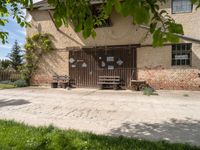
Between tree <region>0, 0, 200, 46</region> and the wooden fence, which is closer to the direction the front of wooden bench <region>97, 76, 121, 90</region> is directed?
the tree

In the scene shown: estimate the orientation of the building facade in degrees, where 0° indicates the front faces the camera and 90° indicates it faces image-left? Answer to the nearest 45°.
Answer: approximately 0°

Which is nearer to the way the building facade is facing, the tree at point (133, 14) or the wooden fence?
the tree

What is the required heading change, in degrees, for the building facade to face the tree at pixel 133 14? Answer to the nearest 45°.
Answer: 0° — it already faces it

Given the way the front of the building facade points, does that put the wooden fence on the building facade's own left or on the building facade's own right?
on the building facade's own right

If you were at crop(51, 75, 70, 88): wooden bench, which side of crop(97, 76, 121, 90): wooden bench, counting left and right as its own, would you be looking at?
right

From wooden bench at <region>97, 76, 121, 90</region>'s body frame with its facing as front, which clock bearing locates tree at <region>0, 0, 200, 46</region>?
The tree is roughly at 12 o'clock from the wooden bench.
